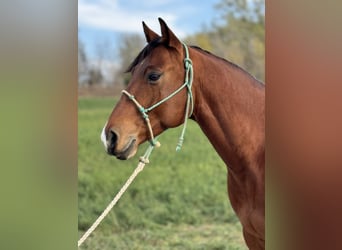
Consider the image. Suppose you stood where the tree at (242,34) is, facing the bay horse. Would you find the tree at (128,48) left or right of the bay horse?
right

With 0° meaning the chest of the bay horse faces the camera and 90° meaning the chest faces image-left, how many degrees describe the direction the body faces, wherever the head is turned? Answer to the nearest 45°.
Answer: approximately 90°

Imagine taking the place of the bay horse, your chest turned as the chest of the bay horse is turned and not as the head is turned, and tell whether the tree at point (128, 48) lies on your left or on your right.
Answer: on your right

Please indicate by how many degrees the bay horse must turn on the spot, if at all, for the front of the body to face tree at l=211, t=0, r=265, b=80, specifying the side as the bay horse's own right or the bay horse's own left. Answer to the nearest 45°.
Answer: approximately 90° to the bay horse's own right
